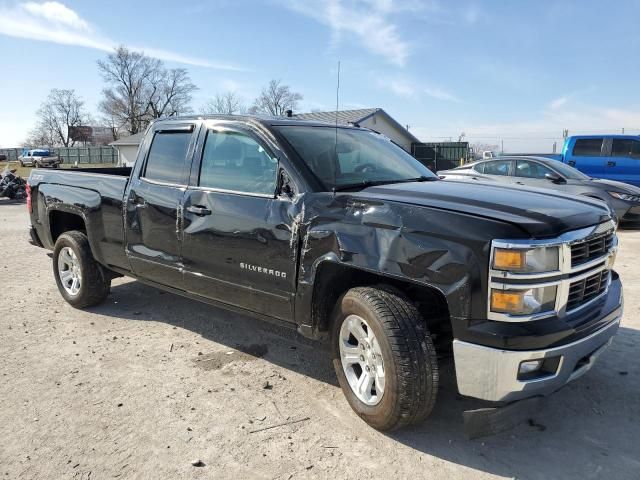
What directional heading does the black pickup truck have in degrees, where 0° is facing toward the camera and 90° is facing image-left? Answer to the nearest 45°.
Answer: approximately 315°

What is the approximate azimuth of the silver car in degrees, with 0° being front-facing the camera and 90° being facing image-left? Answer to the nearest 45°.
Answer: approximately 315°

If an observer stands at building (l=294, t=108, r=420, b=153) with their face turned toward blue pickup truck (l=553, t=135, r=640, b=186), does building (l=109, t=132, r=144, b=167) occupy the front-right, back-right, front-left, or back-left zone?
back-right

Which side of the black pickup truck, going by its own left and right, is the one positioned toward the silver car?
left

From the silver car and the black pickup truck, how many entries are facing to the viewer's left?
0

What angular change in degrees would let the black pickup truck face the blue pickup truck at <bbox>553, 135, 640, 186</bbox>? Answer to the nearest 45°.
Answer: approximately 90° to its left

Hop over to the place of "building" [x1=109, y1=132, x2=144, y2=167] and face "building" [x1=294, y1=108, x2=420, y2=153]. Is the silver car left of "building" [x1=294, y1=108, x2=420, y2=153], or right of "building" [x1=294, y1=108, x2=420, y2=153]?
right
